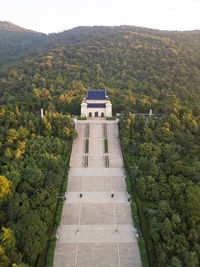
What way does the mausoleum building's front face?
toward the camera
